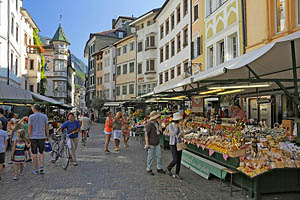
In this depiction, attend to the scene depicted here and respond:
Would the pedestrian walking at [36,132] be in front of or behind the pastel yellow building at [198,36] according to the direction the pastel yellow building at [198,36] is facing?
in front

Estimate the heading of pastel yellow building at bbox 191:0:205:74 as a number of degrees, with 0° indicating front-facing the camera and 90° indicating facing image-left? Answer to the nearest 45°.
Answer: approximately 45°

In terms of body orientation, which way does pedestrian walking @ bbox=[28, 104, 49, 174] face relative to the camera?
away from the camera

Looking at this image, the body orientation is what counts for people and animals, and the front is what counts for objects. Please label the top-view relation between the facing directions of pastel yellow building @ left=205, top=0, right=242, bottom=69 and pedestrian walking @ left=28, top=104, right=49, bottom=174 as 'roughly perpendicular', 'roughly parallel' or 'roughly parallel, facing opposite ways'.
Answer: roughly perpendicular

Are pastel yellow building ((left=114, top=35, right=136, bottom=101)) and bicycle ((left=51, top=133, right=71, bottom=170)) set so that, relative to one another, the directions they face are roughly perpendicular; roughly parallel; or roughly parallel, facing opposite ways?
roughly perpendicular

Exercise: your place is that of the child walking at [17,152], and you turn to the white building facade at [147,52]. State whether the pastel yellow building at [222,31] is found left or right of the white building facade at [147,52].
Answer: right

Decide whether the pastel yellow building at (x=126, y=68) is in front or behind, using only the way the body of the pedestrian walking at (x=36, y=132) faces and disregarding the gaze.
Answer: in front

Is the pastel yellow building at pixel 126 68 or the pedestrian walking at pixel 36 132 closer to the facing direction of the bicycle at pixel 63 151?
the pedestrian walking

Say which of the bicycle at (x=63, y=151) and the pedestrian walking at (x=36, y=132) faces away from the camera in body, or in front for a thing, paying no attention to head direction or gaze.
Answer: the pedestrian walking

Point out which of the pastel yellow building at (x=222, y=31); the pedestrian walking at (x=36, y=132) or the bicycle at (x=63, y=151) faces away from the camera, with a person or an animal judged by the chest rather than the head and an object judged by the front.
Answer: the pedestrian walking

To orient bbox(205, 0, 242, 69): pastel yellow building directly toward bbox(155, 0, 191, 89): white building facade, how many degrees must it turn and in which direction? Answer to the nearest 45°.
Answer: approximately 90° to its right

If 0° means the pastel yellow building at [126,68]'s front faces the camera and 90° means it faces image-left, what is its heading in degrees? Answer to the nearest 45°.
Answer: approximately 45°
